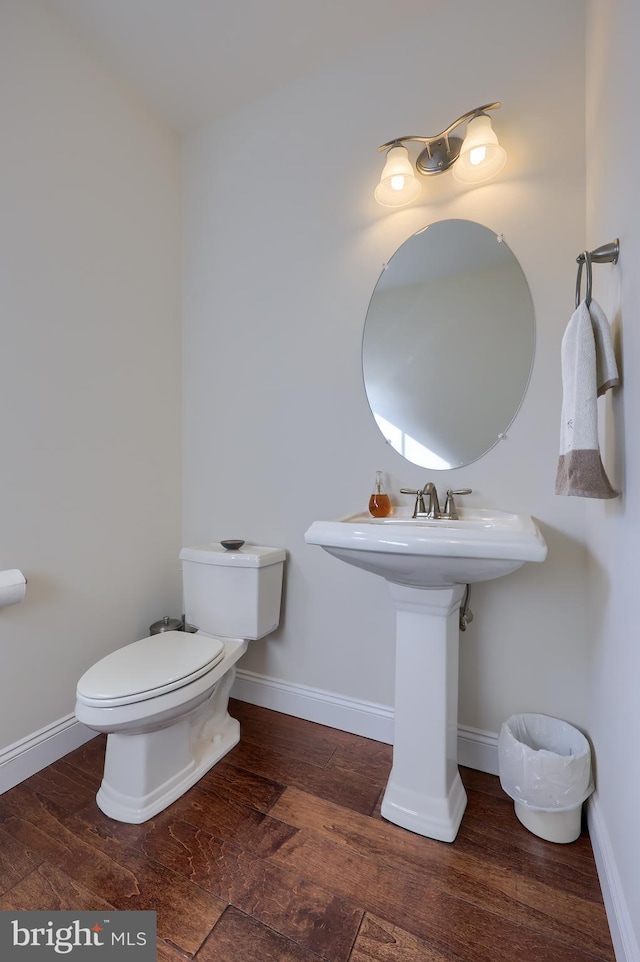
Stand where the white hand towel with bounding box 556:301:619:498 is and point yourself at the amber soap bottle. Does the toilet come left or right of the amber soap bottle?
left

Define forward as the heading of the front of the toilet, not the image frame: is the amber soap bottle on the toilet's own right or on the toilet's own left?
on the toilet's own left

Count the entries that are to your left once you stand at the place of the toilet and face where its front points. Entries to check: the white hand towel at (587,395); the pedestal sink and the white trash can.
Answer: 3

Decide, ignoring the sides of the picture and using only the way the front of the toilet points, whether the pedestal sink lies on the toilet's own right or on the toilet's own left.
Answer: on the toilet's own left

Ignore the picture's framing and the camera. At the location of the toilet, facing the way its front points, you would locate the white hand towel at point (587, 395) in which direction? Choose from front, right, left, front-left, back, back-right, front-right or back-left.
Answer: left

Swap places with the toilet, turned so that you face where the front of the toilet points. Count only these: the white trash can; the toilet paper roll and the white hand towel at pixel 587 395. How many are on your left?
2

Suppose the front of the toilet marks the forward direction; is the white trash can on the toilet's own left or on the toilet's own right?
on the toilet's own left

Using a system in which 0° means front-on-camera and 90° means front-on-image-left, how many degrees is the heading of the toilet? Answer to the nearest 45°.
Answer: approximately 45°

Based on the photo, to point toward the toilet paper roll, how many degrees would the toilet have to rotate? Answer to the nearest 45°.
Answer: approximately 45° to its right
